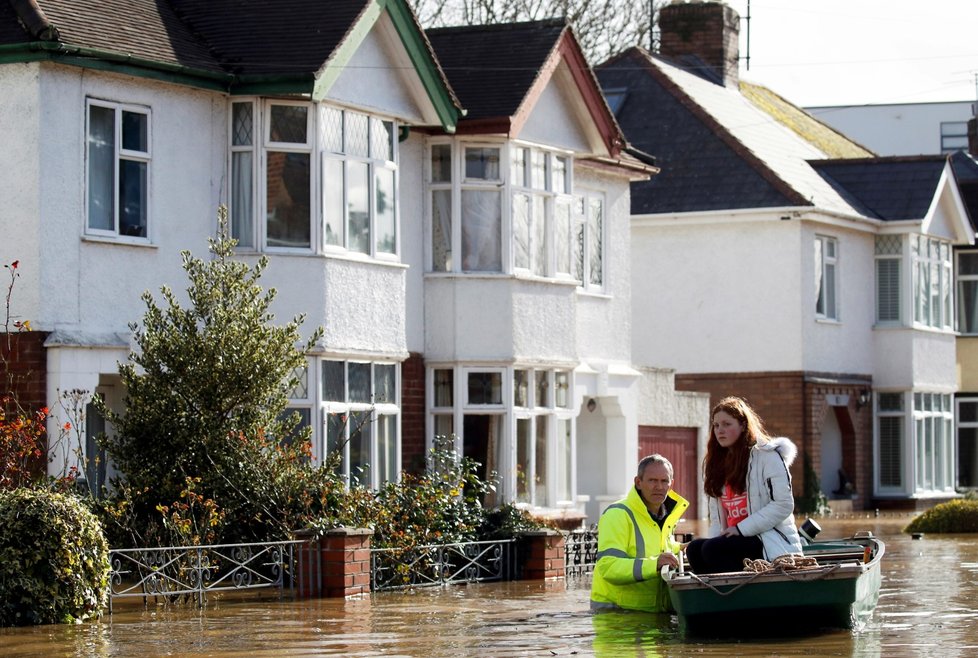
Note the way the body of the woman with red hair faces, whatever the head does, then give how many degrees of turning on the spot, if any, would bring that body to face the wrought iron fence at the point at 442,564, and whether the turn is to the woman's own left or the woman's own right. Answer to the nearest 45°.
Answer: approximately 90° to the woman's own right

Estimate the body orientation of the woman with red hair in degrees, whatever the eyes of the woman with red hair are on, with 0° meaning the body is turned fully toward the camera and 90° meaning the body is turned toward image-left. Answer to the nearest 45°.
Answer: approximately 45°

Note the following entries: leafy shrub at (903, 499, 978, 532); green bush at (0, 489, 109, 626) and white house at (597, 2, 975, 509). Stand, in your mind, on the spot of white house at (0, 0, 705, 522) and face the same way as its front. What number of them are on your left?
2

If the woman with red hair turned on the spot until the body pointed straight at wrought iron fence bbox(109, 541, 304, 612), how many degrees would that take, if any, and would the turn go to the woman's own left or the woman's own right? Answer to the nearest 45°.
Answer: approximately 90° to the woman's own right

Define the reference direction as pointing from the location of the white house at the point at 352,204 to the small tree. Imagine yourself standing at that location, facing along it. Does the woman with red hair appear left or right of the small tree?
left

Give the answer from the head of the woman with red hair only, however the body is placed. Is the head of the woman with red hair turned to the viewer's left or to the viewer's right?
to the viewer's left

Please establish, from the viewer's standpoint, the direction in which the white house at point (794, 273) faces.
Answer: facing the viewer and to the right of the viewer

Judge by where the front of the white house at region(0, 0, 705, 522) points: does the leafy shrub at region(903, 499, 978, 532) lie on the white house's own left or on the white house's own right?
on the white house's own left

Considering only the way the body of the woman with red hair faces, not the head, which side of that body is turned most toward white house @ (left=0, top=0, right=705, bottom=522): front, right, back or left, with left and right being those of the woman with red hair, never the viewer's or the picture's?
right

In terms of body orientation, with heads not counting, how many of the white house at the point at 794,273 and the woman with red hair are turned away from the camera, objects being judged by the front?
0

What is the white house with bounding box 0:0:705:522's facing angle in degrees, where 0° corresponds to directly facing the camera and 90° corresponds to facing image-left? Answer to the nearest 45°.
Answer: approximately 315°

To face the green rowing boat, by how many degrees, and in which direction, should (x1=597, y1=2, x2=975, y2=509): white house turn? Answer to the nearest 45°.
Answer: approximately 45° to its right

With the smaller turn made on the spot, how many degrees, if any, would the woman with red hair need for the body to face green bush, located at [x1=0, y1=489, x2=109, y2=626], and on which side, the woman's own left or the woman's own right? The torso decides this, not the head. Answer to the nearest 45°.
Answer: approximately 45° to the woman's own right
